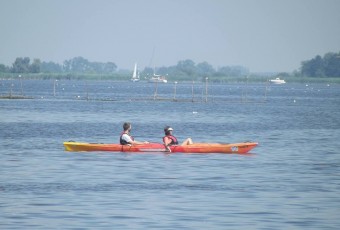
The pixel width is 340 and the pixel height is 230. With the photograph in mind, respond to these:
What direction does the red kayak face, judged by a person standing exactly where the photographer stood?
facing to the right of the viewer

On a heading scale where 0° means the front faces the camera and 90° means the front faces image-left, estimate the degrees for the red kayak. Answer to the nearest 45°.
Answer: approximately 270°
